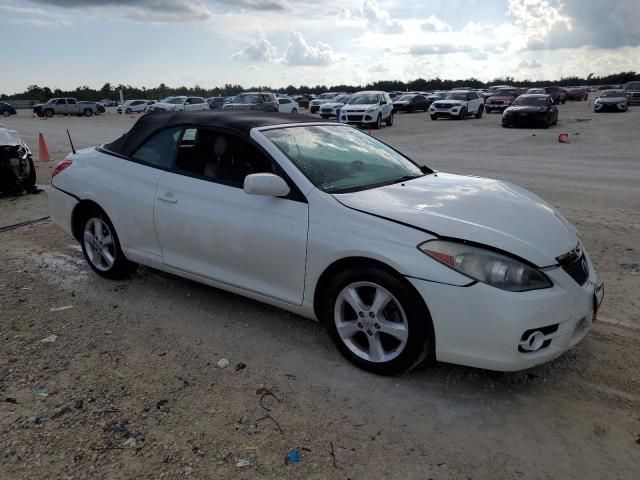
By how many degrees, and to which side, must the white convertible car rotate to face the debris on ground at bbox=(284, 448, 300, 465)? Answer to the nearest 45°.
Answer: approximately 45° to its right

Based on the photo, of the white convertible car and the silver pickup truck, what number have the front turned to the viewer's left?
1

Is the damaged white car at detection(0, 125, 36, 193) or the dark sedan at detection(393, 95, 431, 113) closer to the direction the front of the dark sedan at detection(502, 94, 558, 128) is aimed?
the damaged white car

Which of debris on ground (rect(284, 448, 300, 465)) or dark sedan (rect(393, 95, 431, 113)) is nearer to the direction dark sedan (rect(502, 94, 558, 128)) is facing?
the debris on ground

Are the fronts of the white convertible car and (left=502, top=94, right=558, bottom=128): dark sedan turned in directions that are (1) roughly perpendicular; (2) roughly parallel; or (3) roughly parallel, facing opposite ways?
roughly perpendicular

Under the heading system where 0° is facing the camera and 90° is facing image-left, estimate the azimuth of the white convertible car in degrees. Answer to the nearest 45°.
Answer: approximately 315°

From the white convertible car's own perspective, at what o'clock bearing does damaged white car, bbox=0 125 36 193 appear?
The damaged white car is roughly at 6 o'clock from the white convertible car.

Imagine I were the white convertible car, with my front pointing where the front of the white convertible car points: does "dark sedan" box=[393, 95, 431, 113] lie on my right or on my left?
on my left

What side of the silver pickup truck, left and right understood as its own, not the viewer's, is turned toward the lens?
left

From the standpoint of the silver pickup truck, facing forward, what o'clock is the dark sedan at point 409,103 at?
The dark sedan is roughly at 7 o'clock from the silver pickup truck.

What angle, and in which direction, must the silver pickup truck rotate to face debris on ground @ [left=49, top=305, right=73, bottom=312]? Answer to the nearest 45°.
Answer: approximately 90° to its left

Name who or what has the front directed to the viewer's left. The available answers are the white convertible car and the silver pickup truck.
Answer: the silver pickup truck

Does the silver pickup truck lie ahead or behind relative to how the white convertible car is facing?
behind
